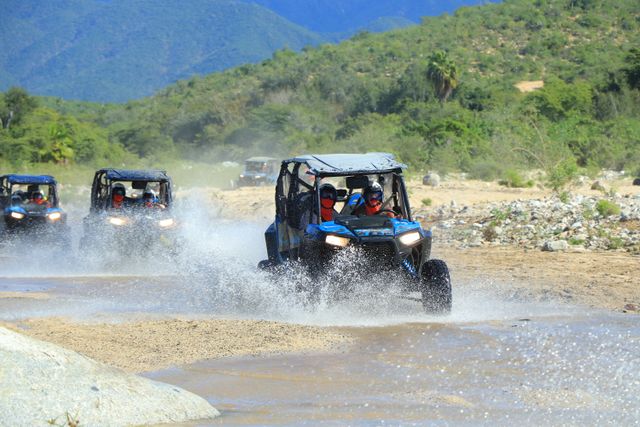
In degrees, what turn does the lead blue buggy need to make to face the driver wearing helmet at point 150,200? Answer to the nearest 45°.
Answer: approximately 180°

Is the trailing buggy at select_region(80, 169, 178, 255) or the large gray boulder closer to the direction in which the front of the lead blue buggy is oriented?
the large gray boulder

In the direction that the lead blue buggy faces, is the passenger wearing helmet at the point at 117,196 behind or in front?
behind

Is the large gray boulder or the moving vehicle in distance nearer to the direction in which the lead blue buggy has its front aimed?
the large gray boulder

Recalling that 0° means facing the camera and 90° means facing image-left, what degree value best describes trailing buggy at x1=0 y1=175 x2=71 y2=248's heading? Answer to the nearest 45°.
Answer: approximately 0°

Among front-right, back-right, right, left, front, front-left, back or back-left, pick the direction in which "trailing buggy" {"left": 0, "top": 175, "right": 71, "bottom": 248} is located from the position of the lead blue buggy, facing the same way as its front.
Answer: back

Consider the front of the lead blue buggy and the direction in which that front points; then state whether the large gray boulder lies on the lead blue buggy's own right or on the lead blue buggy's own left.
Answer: on the lead blue buggy's own right
